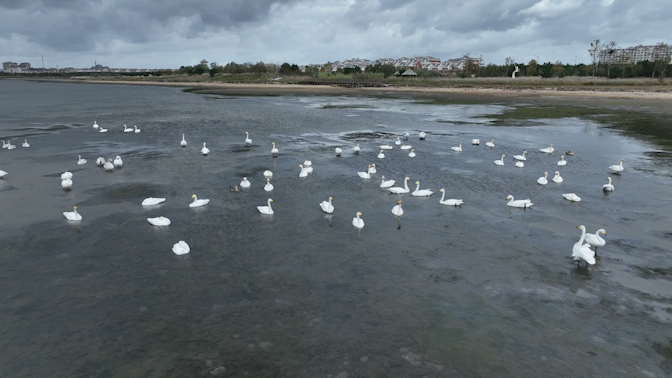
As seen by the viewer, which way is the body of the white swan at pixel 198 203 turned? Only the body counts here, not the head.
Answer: to the viewer's left

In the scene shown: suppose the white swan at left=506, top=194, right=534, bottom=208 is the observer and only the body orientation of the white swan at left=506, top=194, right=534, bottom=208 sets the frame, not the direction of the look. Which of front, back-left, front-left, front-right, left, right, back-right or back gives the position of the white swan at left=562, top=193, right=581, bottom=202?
back-right

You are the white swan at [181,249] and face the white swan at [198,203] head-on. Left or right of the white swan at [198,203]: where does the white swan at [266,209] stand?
right

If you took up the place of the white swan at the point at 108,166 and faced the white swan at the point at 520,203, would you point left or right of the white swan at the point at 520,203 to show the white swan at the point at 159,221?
right

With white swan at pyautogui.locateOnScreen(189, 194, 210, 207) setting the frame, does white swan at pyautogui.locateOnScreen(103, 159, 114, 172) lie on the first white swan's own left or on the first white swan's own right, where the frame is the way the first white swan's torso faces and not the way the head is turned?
on the first white swan's own right

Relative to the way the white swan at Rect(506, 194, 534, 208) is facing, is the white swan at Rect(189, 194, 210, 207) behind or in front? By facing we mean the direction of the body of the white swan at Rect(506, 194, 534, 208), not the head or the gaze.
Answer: in front

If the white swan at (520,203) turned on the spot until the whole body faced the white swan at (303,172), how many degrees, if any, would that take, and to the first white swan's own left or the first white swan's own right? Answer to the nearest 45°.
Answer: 0° — it already faces it

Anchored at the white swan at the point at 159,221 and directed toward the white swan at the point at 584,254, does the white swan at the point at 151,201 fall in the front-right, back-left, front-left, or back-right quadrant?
back-left

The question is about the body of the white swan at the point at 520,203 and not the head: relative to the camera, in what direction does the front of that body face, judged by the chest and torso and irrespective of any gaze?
to the viewer's left

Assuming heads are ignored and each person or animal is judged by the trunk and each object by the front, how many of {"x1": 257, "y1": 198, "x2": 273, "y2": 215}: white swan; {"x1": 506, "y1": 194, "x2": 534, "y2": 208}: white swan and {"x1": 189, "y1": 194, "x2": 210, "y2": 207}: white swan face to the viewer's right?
1
